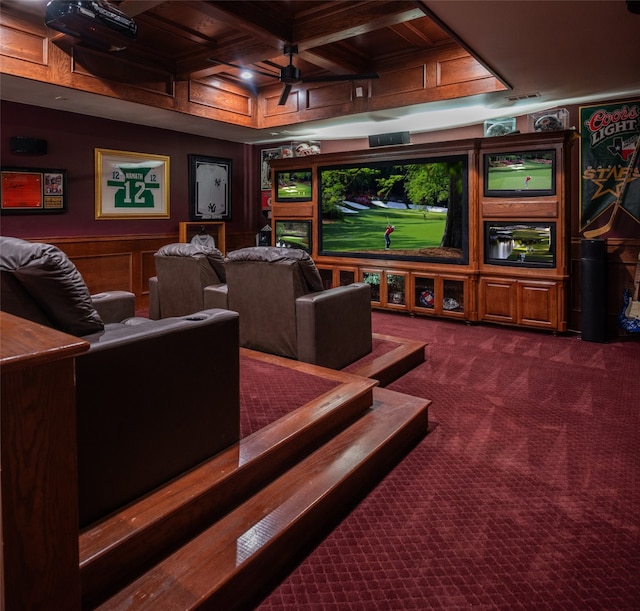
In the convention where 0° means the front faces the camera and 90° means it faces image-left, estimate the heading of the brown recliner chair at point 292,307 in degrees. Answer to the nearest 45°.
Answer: approximately 225°

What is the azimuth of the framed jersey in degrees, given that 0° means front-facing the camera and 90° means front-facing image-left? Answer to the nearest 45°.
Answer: approximately 315°

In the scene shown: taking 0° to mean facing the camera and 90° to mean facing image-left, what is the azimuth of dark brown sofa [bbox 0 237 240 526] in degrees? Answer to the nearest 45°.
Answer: approximately 225°

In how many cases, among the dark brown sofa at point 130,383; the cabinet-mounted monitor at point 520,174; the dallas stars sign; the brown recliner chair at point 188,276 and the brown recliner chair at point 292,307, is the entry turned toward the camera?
2

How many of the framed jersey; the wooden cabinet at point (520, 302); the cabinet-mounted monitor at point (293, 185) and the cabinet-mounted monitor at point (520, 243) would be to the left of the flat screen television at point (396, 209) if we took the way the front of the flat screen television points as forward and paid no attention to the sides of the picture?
2

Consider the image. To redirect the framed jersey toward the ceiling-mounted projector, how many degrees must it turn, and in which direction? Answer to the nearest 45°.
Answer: approximately 45° to its right

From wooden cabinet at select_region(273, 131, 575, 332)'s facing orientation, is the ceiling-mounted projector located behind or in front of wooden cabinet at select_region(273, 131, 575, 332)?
in front

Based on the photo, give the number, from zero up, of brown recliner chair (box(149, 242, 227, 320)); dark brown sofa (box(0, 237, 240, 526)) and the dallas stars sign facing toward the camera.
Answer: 1

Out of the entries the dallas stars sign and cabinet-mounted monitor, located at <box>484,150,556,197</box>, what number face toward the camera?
2

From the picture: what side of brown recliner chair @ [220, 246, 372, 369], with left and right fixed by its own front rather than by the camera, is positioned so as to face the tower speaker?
front
